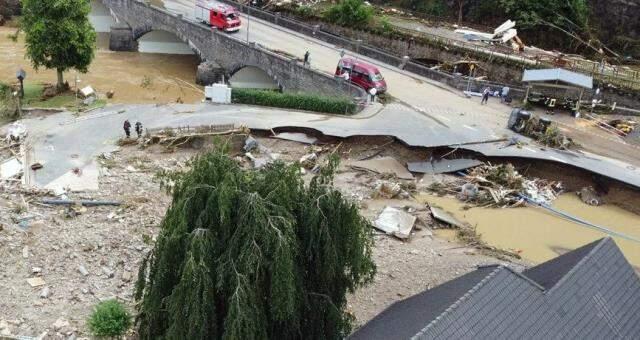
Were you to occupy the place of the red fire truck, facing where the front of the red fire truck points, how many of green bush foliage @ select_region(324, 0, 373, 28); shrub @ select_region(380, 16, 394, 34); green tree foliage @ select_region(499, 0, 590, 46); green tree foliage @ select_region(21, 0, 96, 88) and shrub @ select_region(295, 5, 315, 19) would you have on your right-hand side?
1

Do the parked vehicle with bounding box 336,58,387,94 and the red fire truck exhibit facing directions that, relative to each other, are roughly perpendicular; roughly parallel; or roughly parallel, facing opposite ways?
roughly parallel

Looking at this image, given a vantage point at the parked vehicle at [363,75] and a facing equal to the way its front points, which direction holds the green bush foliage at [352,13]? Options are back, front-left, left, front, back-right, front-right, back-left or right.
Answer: back-left

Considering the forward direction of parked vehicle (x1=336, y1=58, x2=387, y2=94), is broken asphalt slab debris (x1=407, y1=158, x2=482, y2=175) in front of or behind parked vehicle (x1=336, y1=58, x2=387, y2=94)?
in front

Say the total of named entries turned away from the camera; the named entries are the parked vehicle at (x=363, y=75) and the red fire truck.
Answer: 0

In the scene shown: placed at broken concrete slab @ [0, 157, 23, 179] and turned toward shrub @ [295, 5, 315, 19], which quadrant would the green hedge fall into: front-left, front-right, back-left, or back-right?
front-right

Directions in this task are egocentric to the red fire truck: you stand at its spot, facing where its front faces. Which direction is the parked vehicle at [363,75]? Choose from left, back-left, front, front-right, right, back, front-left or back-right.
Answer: front

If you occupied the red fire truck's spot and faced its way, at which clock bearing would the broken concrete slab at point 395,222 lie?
The broken concrete slab is roughly at 1 o'clock from the red fire truck.

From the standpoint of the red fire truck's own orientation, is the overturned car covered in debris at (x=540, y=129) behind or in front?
in front

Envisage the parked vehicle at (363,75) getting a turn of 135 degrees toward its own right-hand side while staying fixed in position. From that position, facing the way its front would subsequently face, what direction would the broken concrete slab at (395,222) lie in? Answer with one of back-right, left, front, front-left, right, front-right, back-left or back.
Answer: left

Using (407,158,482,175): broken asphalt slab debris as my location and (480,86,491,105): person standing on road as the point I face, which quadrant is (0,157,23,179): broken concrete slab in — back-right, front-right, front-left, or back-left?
back-left

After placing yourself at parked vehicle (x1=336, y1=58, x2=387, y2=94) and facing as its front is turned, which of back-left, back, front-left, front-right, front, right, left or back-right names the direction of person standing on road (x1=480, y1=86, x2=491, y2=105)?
front-left

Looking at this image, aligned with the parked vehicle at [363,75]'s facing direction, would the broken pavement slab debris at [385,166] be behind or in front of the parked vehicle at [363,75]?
in front

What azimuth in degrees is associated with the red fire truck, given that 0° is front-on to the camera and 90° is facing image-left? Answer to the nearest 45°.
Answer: approximately 315°
